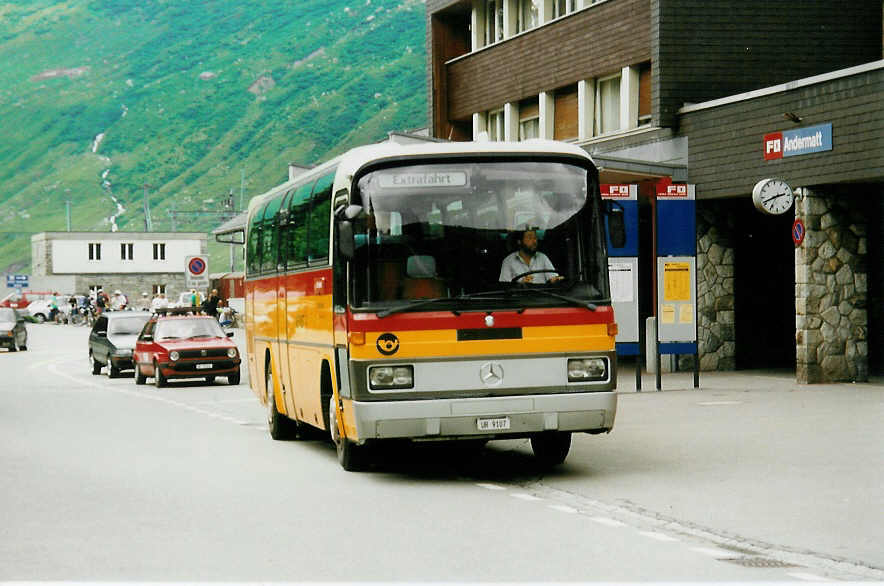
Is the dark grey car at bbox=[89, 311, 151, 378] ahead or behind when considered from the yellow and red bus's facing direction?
behind

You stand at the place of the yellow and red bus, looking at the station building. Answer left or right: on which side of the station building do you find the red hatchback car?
left

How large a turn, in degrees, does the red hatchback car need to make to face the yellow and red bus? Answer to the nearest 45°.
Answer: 0° — it already faces it

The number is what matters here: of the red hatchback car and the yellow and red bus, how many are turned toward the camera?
2

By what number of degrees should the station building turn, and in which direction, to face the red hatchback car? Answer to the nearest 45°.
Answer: approximately 45° to its right

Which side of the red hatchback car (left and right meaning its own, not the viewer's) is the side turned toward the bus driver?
front

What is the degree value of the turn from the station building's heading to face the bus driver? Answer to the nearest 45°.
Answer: approximately 45° to its left

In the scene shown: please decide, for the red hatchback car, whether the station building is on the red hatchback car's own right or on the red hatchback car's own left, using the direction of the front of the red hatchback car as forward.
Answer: on the red hatchback car's own left

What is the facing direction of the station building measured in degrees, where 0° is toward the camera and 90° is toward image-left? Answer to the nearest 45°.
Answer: approximately 45°

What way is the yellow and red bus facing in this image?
toward the camera

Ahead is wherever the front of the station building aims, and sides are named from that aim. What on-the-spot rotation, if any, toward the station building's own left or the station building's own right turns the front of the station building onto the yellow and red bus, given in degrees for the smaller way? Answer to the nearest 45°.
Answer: approximately 45° to the station building's own left
